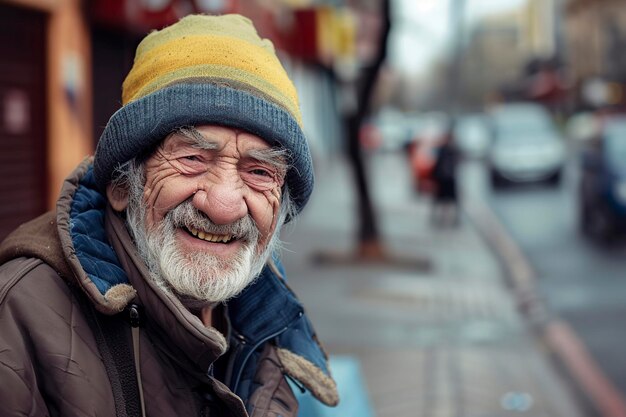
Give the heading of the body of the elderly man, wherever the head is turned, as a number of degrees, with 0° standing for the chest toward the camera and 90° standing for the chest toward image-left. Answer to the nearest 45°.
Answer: approximately 315°

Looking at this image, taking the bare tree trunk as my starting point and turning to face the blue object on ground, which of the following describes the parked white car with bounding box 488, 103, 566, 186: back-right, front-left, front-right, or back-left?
back-left

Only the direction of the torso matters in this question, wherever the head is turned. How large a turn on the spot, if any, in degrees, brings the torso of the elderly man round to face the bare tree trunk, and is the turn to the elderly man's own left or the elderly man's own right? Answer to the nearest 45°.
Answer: approximately 135° to the elderly man's own left

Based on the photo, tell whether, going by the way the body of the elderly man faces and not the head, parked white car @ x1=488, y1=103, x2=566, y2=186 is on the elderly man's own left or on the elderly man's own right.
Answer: on the elderly man's own left
